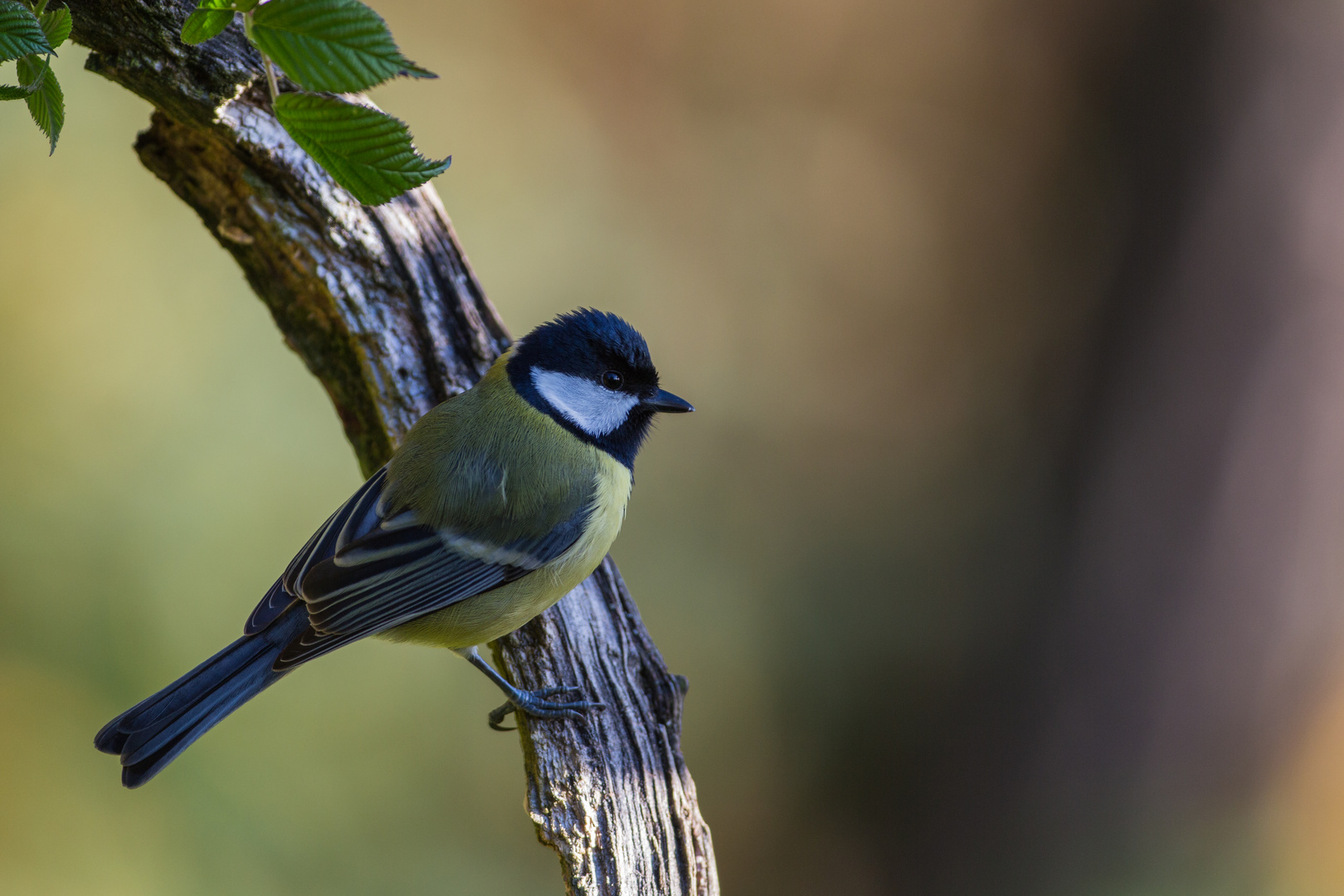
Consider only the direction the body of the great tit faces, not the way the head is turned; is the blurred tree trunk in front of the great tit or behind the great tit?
in front

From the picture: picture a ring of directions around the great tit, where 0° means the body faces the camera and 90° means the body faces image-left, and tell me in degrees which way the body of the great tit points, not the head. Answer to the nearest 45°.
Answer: approximately 270°
